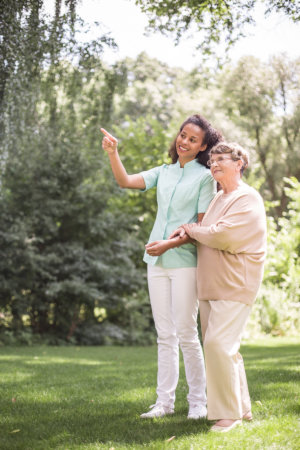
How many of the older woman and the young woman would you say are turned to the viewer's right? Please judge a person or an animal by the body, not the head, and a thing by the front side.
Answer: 0

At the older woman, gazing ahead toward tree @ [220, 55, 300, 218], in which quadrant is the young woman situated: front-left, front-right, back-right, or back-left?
front-left

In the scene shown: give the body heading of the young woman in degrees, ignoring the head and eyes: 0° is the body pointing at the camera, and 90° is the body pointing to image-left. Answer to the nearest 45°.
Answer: approximately 45°

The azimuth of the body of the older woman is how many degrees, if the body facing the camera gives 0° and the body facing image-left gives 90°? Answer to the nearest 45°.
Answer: approximately 45°

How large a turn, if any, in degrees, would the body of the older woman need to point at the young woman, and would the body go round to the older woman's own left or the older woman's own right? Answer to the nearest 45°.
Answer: approximately 90° to the older woman's own right

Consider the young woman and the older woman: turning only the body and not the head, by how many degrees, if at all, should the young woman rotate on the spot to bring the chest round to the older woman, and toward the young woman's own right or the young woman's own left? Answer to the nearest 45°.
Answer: approximately 90° to the young woman's own left

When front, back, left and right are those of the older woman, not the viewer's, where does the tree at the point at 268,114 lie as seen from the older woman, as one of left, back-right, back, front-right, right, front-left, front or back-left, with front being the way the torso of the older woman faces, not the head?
back-right

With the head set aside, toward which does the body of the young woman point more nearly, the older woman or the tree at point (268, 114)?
the older woman
